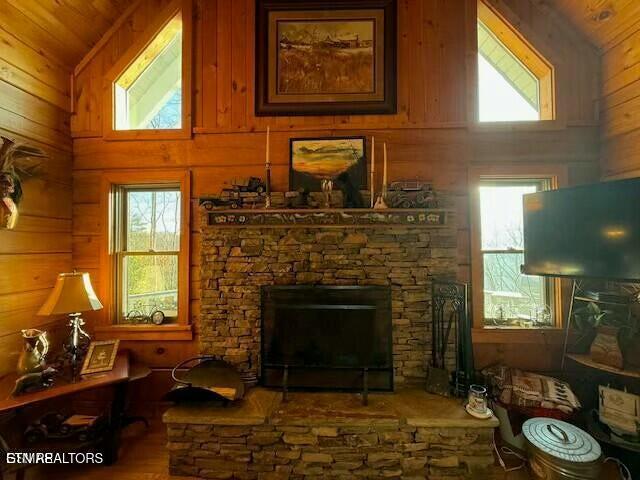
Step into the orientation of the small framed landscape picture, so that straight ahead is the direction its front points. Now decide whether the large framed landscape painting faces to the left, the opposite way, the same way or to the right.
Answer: the same way

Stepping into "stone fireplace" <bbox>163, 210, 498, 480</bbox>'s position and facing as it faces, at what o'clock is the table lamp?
The table lamp is roughly at 3 o'clock from the stone fireplace.

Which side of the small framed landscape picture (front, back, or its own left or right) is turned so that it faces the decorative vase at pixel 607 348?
left

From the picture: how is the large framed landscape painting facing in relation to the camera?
toward the camera

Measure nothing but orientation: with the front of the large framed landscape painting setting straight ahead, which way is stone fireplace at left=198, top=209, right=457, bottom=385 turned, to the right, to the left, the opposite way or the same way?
the same way

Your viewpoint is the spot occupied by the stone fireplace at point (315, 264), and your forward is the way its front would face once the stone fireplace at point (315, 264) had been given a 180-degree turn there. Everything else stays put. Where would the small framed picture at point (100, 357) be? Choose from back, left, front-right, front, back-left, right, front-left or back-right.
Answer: left

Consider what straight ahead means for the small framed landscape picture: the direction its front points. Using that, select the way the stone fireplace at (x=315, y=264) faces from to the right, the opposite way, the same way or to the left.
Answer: the same way

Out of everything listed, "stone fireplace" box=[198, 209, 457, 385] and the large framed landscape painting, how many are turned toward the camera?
2

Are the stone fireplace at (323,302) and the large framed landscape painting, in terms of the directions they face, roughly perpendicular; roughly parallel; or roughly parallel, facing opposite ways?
roughly parallel

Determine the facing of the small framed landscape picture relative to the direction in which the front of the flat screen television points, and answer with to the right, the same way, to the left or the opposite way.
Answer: to the left

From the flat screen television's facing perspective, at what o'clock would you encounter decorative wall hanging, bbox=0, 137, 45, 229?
The decorative wall hanging is roughly at 12 o'clock from the flat screen television.

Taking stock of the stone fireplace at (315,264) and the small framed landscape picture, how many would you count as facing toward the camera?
2

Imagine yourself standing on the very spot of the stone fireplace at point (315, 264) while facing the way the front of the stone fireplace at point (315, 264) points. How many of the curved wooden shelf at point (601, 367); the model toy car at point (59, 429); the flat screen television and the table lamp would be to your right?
2

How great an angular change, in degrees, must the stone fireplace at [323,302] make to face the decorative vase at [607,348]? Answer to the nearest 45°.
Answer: approximately 90° to its left

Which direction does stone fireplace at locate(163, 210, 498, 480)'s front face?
toward the camera

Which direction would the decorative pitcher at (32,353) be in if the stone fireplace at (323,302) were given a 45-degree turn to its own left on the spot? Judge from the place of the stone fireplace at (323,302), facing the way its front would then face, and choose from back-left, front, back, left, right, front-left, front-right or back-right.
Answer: back-right

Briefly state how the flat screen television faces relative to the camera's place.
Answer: facing the viewer and to the left of the viewer

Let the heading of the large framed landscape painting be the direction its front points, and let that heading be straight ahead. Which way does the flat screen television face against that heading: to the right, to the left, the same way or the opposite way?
to the right

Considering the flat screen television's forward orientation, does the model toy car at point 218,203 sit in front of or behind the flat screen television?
in front
